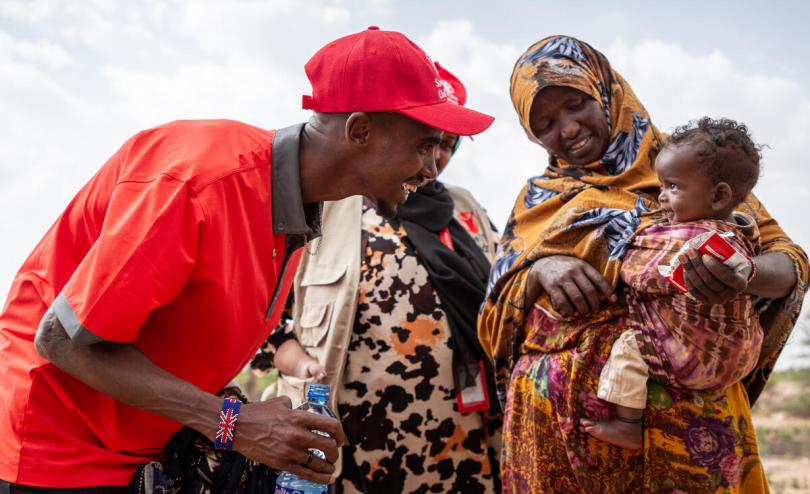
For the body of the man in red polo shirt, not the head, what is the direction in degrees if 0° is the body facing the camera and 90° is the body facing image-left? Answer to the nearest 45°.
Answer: approximately 270°

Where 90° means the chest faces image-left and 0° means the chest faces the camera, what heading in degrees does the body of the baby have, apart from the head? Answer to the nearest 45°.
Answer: approximately 90°

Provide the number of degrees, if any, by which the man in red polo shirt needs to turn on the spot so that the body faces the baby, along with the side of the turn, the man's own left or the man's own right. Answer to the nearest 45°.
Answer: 0° — they already face them

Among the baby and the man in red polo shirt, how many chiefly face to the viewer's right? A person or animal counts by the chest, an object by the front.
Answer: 1

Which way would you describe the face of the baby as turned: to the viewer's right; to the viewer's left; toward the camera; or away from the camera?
to the viewer's left

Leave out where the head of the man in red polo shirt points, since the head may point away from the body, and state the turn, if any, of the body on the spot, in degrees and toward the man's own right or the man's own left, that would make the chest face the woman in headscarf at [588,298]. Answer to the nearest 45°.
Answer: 0° — they already face them
